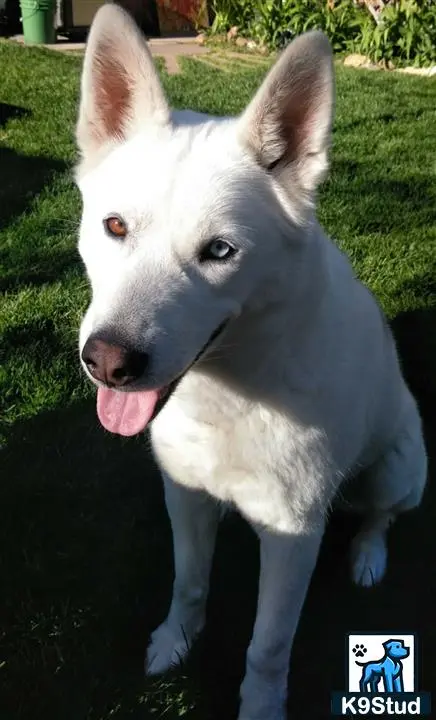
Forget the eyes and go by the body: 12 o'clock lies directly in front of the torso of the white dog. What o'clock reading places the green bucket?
The green bucket is roughly at 4 o'clock from the white dog.

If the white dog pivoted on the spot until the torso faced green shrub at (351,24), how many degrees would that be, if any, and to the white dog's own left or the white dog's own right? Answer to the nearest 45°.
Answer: approximately 135° to the white dog's own right

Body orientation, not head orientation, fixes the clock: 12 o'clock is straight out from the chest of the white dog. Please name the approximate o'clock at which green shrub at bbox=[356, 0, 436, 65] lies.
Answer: The green shrub is roughly at 5 o'clock from the white dog.

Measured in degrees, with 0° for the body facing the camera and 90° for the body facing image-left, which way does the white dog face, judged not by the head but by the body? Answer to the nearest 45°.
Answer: approximately 45°
